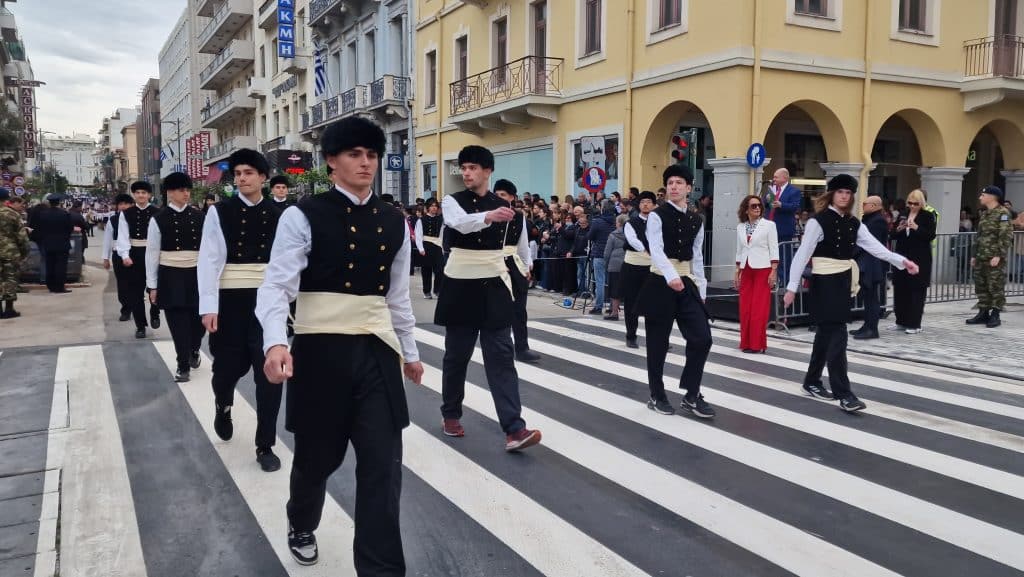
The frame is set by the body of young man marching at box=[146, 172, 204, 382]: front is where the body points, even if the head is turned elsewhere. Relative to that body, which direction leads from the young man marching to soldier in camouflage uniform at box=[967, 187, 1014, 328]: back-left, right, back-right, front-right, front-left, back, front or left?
front-left

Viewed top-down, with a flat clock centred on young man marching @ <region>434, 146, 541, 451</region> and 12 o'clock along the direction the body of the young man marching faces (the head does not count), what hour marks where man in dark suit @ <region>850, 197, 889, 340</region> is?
The man in dark suit is roughly at 9 o'clock from the young man marching.

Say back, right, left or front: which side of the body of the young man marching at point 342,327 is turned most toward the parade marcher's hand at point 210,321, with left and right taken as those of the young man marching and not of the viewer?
back

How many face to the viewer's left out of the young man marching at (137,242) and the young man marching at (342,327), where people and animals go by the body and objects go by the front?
0

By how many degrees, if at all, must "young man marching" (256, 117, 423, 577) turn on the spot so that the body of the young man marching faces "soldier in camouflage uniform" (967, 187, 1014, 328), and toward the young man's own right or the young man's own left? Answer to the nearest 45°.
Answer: approximately 90° to the young man's own left

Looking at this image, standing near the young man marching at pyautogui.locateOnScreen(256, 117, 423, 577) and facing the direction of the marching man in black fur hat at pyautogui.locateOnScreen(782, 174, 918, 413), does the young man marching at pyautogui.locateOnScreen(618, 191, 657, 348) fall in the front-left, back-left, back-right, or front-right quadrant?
front-left

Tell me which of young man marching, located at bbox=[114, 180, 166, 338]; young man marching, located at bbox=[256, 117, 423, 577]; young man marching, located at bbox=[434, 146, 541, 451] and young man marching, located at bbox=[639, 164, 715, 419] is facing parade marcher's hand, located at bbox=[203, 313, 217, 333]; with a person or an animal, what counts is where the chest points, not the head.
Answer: young man marching, located at bbox=[114, 180, 166, 338]

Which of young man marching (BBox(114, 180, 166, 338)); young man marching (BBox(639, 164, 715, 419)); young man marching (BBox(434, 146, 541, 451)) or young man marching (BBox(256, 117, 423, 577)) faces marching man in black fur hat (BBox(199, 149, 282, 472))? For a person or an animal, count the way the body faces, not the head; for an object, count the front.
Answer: young man marching (BBox(114, 180, 166, 338))

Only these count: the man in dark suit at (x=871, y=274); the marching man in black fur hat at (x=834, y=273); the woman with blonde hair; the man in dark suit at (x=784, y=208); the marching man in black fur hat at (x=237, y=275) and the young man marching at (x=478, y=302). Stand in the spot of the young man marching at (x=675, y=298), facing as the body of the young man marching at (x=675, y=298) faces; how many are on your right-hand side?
2

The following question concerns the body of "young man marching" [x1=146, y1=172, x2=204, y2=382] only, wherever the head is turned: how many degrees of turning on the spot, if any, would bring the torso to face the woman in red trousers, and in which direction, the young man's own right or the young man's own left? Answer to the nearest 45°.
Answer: approximately 45° to the young man's own left

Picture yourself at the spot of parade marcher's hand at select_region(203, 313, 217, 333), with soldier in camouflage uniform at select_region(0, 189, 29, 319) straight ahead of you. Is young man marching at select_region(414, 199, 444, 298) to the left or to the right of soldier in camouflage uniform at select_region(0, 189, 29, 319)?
right

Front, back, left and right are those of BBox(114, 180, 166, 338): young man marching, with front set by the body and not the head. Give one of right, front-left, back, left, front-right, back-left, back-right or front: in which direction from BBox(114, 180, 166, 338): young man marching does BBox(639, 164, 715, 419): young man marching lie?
front-left

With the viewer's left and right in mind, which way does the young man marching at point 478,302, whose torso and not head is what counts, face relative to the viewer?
facing the viewer and to the right of the viewer

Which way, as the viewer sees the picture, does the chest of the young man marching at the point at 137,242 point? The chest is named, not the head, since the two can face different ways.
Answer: toward the camera

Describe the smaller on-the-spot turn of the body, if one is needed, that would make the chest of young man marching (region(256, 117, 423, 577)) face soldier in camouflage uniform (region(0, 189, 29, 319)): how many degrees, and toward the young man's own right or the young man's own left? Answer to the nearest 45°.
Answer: approximately 180°

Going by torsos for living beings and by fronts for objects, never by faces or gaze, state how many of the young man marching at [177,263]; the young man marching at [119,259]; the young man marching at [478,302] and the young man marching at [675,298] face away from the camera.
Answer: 0

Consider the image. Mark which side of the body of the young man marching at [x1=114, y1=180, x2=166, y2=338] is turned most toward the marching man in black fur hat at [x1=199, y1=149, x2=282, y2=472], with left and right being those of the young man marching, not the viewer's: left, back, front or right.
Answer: front
